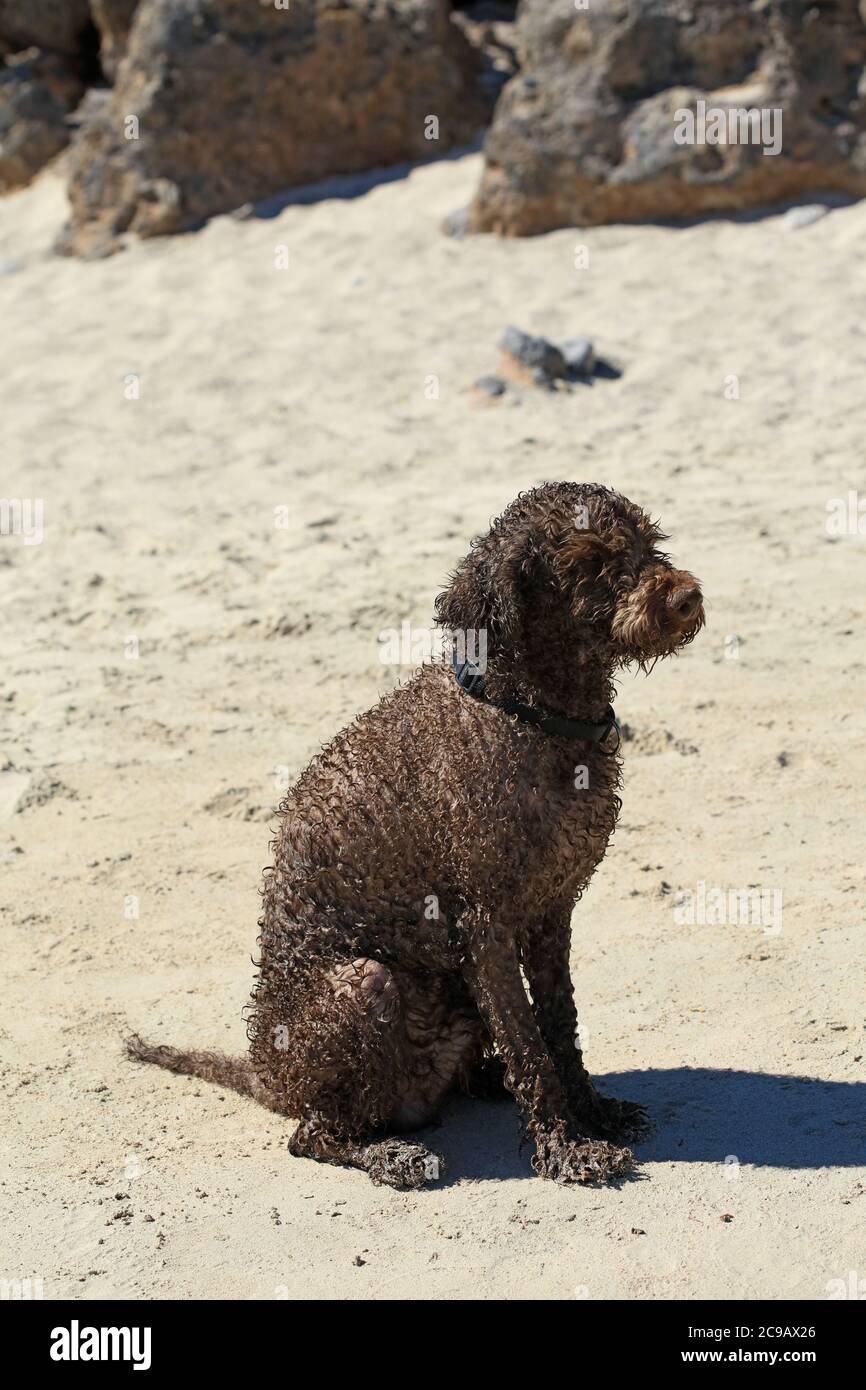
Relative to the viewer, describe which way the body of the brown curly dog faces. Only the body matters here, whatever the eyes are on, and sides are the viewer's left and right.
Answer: facing to the right of the viewer

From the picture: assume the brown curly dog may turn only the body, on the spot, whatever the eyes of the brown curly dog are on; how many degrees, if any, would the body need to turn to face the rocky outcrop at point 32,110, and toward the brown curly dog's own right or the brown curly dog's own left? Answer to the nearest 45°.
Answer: approximately 90° to the brown curly dog's own left

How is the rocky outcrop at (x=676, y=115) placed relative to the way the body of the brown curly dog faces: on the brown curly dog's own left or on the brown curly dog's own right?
on the brown curly dog's own left

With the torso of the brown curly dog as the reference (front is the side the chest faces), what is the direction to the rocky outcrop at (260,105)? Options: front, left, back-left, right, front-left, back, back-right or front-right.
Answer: left

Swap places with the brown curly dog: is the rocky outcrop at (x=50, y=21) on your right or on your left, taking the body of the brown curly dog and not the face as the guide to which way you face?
on your left
